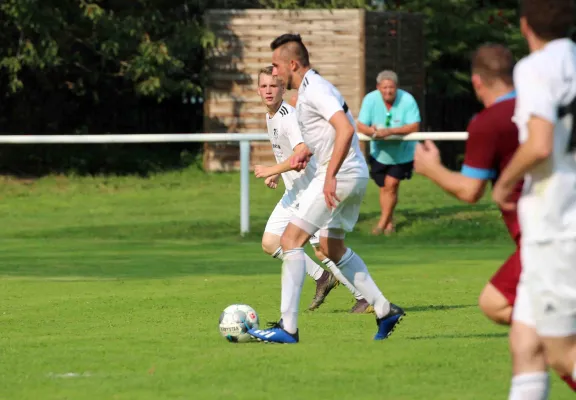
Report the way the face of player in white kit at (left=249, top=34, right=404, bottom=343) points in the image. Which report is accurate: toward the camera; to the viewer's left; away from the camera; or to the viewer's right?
to the viewer's left

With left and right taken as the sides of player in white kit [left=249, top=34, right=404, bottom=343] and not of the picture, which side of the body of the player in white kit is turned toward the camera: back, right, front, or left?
left

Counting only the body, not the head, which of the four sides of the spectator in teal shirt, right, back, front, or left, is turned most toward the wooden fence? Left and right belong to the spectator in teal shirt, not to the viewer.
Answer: back

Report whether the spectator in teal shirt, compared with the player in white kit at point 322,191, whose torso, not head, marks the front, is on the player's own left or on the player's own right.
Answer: on the player's own right

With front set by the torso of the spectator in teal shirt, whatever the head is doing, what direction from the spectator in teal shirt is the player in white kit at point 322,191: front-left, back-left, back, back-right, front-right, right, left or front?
front

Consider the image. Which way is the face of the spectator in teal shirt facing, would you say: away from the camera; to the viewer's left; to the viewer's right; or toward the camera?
toward the camera

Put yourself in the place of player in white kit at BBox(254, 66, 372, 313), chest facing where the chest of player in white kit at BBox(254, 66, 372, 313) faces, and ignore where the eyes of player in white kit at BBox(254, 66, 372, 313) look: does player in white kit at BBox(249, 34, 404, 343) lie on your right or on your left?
on your left

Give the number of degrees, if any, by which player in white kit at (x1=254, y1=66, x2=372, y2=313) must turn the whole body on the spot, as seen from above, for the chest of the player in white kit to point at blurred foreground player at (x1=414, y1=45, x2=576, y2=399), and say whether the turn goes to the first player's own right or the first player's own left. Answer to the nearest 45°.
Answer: approximately 45° to the first player's own left

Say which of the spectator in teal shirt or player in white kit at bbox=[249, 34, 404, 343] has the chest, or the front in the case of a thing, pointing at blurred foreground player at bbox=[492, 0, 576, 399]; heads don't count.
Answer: the spectator in teal shirt

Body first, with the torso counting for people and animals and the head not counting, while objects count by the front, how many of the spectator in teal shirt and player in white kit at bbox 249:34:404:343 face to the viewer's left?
1

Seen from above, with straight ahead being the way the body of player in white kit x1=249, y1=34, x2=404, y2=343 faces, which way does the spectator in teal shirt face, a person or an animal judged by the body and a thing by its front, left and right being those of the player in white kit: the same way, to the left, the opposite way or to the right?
to the left

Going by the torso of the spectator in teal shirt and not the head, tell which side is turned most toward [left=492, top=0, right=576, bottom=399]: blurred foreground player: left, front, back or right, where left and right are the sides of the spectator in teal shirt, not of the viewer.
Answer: front

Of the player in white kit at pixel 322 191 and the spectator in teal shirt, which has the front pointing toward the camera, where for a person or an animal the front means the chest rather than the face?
the spectator in teal shirt

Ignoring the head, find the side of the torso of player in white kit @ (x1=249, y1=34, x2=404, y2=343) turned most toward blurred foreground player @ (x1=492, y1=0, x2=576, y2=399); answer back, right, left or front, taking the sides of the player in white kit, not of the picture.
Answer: left
